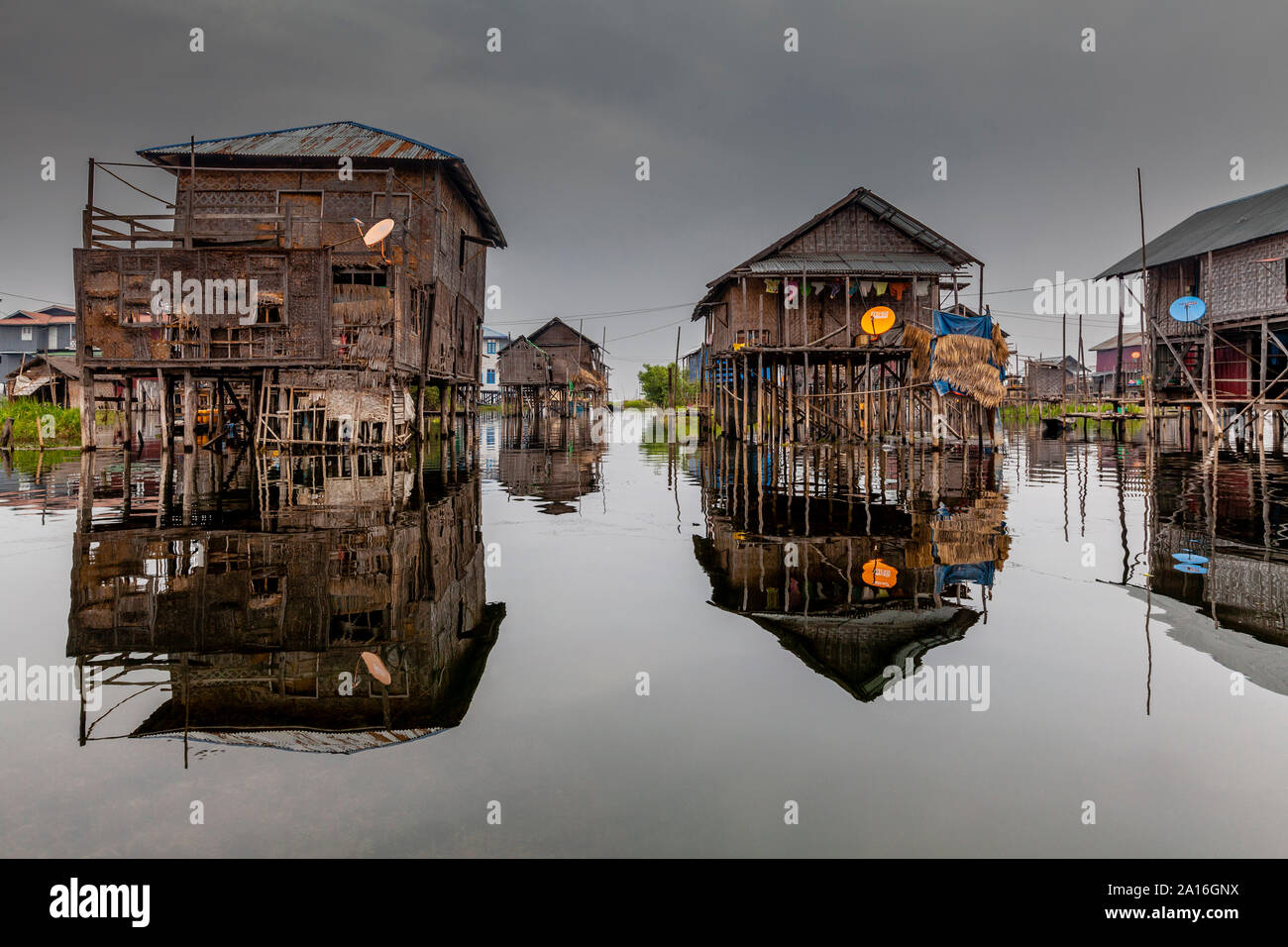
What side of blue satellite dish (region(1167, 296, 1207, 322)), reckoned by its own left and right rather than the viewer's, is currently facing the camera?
front

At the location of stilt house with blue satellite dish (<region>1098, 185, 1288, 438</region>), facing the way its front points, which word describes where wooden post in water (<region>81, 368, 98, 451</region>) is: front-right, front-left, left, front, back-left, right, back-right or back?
front

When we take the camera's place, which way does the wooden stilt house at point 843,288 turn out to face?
facing the viewer

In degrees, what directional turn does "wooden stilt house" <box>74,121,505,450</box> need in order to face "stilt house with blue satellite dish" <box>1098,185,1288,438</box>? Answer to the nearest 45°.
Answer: approximately 90° to its left

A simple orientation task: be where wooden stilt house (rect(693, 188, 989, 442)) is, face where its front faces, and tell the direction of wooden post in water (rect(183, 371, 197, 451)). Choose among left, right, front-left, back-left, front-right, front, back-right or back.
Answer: front-right

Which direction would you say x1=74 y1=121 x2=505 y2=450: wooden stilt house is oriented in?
toward the camera

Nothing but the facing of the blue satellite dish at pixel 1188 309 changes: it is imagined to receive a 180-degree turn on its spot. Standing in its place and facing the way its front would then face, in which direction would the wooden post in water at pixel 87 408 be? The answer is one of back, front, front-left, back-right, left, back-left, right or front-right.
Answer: back-left

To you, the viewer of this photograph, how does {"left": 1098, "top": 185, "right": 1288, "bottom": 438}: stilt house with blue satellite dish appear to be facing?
facing the viewer and to the left of the viewer
